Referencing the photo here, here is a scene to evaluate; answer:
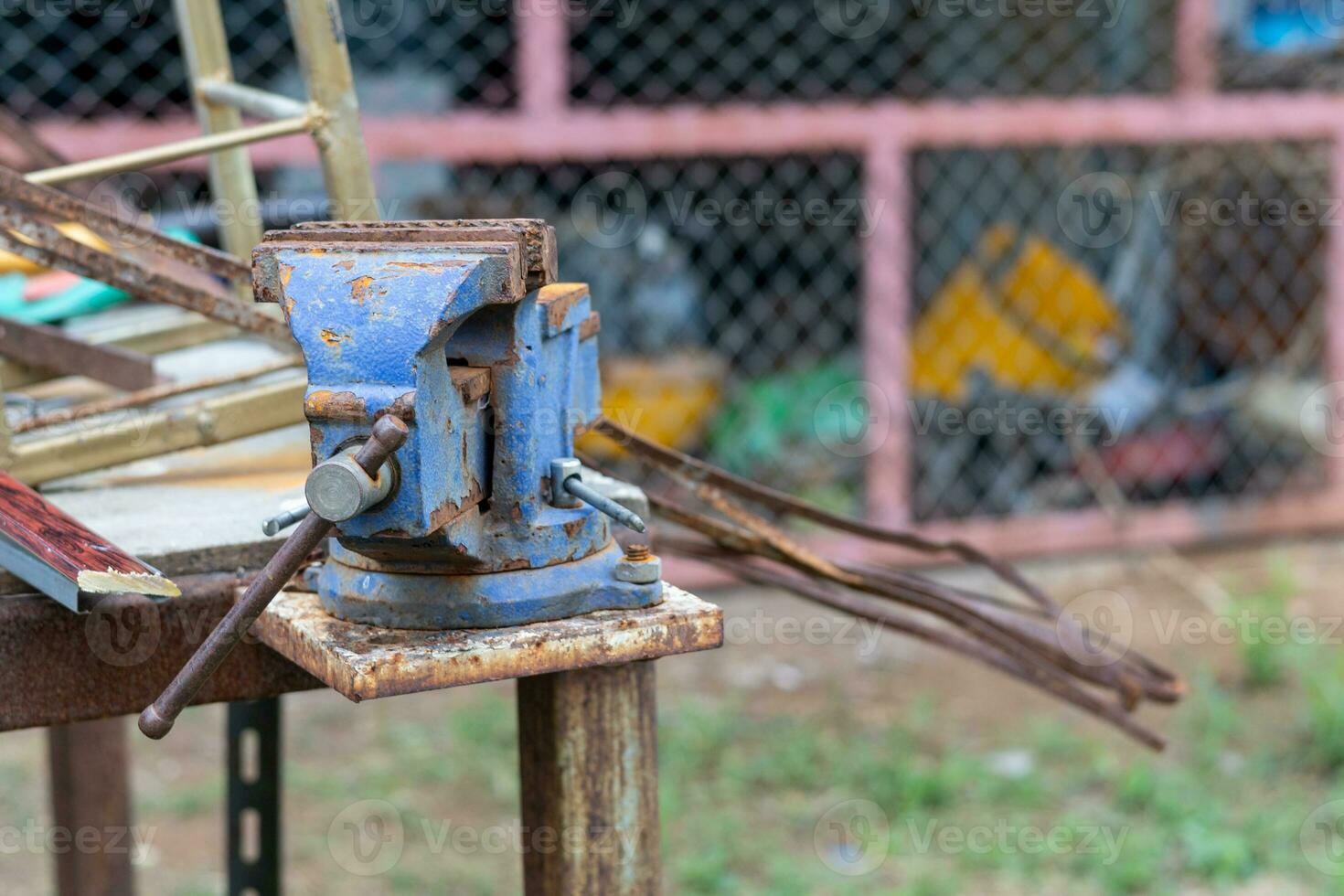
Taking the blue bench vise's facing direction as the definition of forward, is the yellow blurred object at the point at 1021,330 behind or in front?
behind

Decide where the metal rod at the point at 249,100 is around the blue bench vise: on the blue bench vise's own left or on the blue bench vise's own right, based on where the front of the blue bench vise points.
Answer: on the blue bench vise's own right

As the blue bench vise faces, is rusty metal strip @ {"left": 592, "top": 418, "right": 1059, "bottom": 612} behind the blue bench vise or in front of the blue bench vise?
behind

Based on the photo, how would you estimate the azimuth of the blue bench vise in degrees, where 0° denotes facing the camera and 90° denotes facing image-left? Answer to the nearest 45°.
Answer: approximately 45°

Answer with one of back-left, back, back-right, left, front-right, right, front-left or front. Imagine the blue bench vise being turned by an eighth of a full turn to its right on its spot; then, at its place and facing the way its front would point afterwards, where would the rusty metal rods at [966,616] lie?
back-right

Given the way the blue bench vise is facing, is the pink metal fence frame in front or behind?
behind

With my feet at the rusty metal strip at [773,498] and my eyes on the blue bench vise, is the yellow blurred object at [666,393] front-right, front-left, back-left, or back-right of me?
back-right
